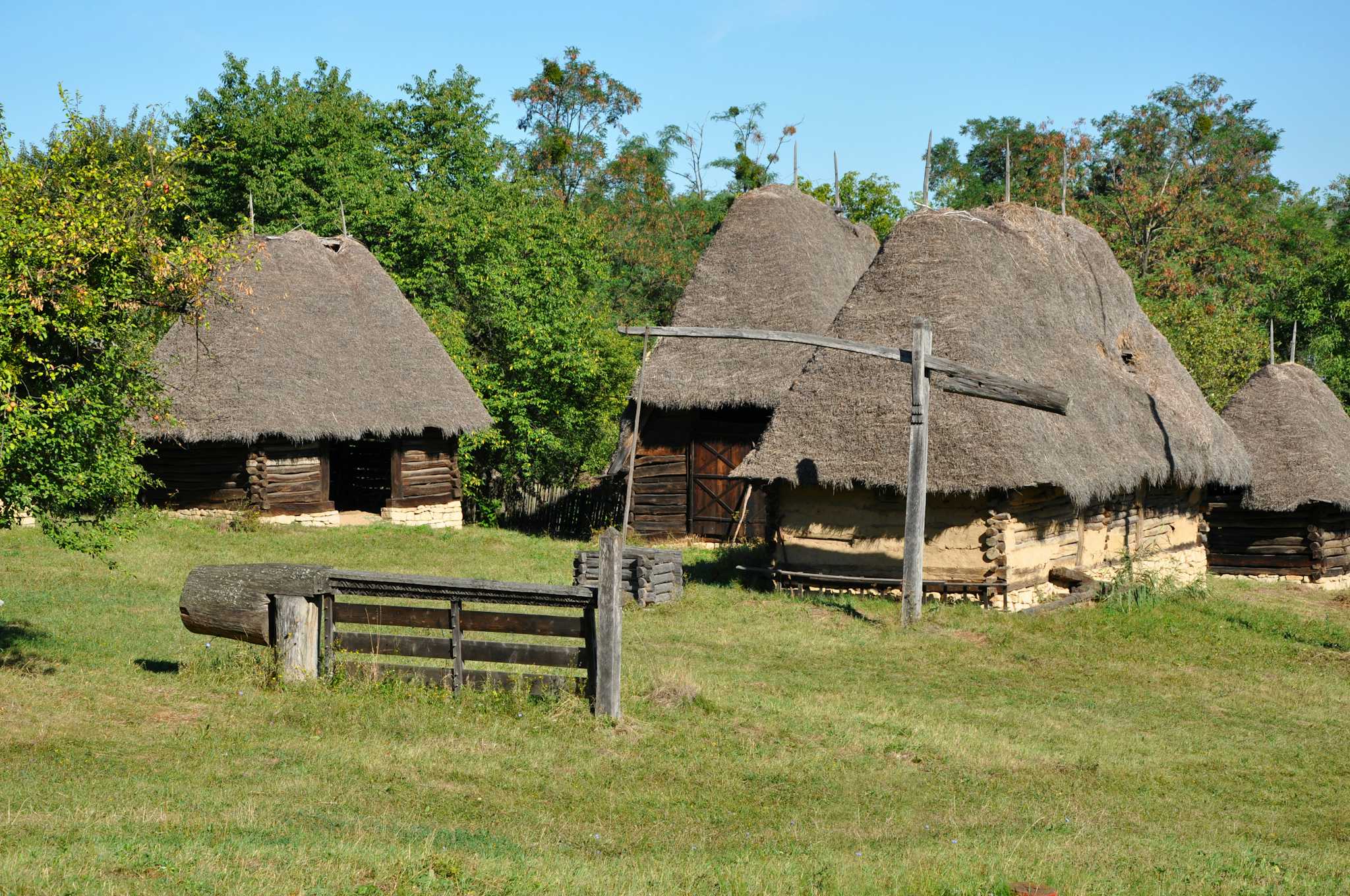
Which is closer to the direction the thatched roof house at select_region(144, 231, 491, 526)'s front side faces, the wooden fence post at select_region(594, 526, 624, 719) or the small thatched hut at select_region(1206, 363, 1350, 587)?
the wooden fence post

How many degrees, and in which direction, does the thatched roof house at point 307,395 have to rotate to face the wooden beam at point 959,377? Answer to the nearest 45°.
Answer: approximately 45° to its left

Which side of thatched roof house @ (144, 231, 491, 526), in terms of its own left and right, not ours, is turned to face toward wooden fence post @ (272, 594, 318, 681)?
front

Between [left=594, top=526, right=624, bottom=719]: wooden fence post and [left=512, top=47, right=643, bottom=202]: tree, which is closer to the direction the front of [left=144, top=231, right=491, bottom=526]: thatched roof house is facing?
the wooden fence post

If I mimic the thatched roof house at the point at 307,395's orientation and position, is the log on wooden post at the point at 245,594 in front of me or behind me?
in front

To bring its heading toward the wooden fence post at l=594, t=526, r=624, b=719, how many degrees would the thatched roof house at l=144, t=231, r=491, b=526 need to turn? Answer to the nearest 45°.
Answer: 0° — it already faces it

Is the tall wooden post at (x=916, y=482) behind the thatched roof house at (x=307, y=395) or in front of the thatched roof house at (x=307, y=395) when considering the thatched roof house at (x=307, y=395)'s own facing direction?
in front

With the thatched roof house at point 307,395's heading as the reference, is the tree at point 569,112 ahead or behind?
behind

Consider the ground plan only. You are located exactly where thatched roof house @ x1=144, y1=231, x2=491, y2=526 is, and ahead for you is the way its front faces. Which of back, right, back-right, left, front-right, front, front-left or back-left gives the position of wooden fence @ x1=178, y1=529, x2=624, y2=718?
front

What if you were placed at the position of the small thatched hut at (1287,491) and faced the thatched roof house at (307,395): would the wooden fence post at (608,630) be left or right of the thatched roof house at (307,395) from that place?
left

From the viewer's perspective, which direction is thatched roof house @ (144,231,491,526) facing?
toward the camera

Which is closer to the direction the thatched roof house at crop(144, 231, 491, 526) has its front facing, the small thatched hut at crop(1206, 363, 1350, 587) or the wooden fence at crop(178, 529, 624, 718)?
the wooden fence

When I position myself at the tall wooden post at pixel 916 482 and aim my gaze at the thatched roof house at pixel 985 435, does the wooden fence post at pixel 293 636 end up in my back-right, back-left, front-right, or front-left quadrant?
back-left

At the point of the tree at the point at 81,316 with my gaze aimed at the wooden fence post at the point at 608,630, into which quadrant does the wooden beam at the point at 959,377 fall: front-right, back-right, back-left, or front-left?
front-left
